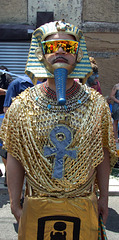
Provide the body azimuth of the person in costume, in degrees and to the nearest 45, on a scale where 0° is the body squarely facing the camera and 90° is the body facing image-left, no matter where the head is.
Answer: approximately 0°
